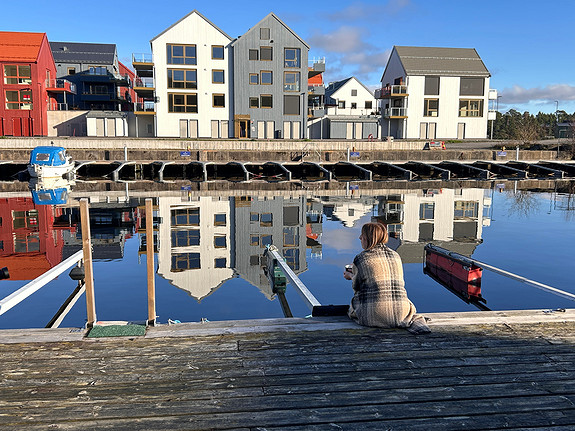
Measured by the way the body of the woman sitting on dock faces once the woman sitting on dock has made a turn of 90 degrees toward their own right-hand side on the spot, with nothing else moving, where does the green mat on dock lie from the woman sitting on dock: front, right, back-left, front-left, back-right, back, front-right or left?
back-left

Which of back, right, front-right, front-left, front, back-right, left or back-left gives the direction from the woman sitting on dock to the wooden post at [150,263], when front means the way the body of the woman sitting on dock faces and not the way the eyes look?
front-left

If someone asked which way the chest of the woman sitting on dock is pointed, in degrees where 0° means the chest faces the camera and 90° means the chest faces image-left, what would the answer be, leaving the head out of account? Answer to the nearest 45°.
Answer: approximately 135°

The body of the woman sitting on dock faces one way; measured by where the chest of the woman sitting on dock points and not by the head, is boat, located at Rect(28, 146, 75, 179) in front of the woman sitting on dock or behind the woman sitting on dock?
in front

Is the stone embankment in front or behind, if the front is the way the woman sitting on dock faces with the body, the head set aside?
in front
